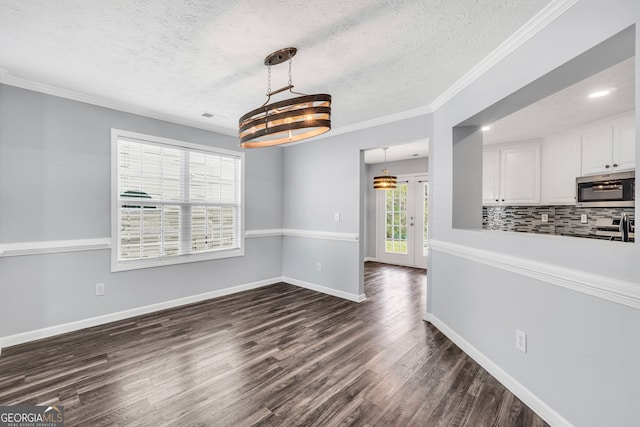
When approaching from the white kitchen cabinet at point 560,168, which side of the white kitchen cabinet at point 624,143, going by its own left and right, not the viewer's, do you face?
right

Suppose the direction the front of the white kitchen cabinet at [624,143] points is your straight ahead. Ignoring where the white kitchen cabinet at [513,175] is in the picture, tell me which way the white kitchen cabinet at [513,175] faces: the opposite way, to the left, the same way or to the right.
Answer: the same way

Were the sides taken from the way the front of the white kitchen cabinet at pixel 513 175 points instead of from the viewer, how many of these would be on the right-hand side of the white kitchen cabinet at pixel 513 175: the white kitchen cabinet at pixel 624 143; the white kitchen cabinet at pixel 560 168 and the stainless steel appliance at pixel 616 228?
0

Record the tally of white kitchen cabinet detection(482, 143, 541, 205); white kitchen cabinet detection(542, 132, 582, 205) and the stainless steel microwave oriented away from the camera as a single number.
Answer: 0

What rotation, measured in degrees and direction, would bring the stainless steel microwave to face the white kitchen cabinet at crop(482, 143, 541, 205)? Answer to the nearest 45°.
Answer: approximately 90° to its right

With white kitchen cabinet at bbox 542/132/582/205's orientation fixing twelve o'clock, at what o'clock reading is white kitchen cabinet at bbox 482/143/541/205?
white kitchen cabinet at bbox 482/143/541/205 is roughly at 2 o'clock from white kitchen cabinet at bbox 542/132/582/205.

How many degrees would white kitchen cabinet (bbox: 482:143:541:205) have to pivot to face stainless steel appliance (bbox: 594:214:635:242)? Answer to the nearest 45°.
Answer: approximately 90° to its left

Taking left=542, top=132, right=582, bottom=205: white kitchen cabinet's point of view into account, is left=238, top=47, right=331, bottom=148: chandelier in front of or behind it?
in front

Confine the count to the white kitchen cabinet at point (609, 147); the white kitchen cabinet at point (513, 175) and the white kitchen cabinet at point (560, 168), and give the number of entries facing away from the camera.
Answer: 0

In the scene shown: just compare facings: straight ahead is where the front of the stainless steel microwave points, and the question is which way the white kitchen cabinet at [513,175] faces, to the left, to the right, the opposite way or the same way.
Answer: the same way

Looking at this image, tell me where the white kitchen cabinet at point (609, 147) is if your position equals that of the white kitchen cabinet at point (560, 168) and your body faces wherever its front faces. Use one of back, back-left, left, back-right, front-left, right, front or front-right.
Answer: left

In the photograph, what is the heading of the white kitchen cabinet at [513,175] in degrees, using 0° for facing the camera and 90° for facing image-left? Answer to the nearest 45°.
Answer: approximately 45°

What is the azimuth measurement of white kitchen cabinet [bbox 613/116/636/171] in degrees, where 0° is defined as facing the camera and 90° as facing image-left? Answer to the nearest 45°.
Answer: approximately 45°

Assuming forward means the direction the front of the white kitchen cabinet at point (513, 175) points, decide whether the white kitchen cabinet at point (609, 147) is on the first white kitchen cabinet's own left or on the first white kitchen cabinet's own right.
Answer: on the first white kitchen cabinet's own left
